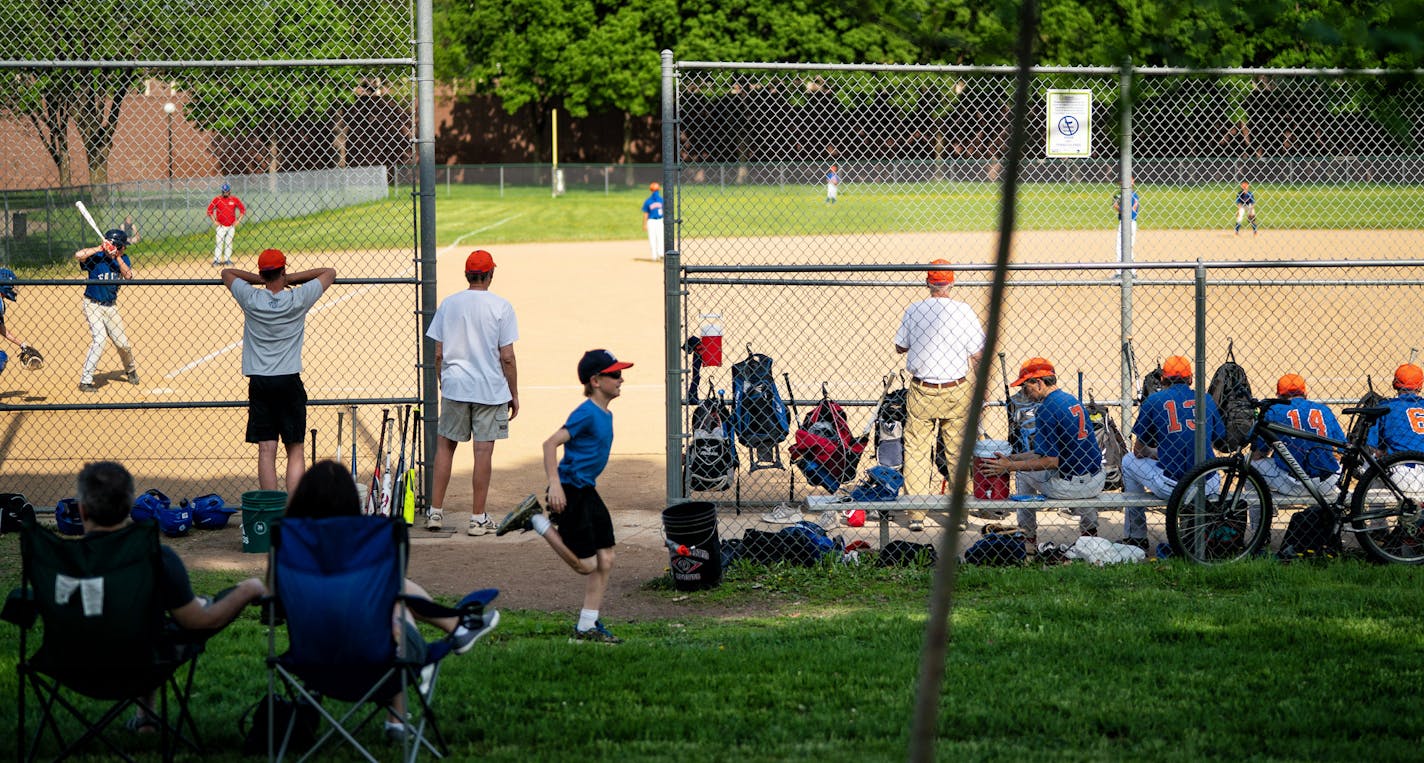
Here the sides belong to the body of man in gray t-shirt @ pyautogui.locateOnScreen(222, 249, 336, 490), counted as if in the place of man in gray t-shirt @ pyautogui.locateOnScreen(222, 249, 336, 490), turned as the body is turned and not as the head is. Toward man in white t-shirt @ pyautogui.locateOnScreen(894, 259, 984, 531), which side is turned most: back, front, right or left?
right

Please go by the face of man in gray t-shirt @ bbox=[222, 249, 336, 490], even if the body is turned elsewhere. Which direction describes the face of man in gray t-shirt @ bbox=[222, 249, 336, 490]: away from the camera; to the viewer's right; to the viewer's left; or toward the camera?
away from the camera

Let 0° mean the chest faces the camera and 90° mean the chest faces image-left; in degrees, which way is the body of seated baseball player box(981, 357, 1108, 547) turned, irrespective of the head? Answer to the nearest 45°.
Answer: approximately 135°

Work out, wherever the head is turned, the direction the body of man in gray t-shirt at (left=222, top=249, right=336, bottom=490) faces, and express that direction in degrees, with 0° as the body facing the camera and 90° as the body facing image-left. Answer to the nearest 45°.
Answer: approximately 180°

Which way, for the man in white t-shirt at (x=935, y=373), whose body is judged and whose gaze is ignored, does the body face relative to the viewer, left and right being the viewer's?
facing away from the viewer

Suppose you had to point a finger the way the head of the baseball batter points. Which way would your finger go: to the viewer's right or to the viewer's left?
to the viewer's right

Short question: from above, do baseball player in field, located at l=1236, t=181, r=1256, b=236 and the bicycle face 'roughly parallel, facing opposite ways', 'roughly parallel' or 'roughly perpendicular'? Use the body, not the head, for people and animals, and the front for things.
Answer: roughly perpendicular

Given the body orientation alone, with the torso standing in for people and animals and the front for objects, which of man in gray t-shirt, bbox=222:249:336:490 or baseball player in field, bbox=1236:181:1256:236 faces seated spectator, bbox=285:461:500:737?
the baseball player in field

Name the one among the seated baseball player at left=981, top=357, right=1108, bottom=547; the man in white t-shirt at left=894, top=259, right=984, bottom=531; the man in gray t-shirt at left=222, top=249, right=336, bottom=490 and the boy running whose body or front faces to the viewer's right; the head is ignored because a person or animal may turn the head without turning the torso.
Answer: the boy running

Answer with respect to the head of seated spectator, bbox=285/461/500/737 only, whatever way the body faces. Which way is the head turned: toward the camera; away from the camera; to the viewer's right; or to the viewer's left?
away from the camera

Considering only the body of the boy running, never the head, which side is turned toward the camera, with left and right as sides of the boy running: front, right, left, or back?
right

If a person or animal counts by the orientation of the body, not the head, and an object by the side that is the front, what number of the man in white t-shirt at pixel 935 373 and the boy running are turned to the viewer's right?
1

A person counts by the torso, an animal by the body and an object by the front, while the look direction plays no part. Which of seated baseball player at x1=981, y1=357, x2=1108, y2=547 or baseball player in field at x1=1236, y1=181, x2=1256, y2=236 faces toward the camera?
the baseball player in field

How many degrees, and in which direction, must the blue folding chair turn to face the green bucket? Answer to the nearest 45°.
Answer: approximately 45° to its left

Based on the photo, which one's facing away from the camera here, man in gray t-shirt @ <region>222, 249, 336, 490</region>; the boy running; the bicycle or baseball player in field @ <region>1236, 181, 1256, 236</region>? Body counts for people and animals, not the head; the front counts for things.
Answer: the man in gray t-shirt
